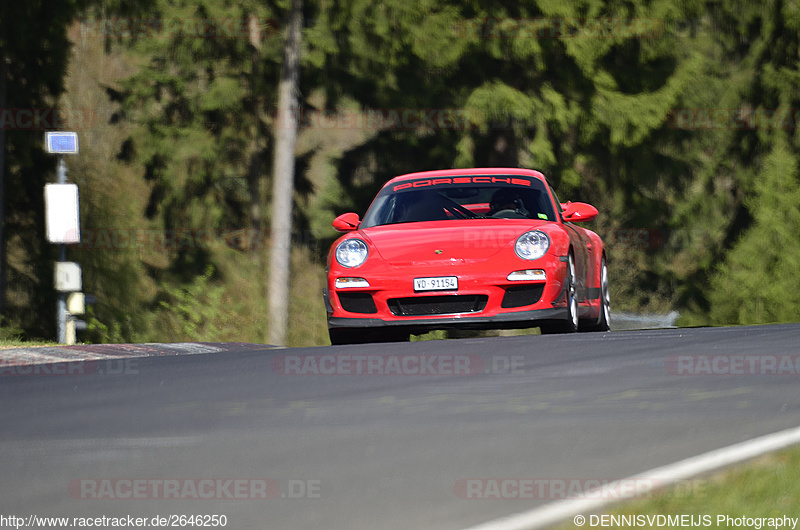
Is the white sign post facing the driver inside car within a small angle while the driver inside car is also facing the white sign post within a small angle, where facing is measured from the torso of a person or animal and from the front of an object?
no

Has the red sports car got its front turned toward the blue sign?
no

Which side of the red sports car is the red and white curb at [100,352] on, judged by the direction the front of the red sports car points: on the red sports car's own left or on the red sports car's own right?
on the red sports car's own right

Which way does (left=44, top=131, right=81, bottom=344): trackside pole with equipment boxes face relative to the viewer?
toward the camera

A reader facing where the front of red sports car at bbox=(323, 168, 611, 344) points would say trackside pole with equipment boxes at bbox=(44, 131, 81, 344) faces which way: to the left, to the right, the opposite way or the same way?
the same way

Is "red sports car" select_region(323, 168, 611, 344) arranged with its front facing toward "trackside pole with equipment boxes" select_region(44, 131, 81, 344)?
no

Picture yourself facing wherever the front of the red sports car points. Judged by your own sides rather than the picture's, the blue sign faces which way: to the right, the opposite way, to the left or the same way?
the same way

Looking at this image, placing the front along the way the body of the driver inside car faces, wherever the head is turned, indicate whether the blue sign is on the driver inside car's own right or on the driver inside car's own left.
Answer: on the driver inside car's own right

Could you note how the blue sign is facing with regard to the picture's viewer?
facing the viewer

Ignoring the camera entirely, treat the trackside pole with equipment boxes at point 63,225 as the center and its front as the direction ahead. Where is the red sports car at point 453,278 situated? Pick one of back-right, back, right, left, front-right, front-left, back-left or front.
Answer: front-left
